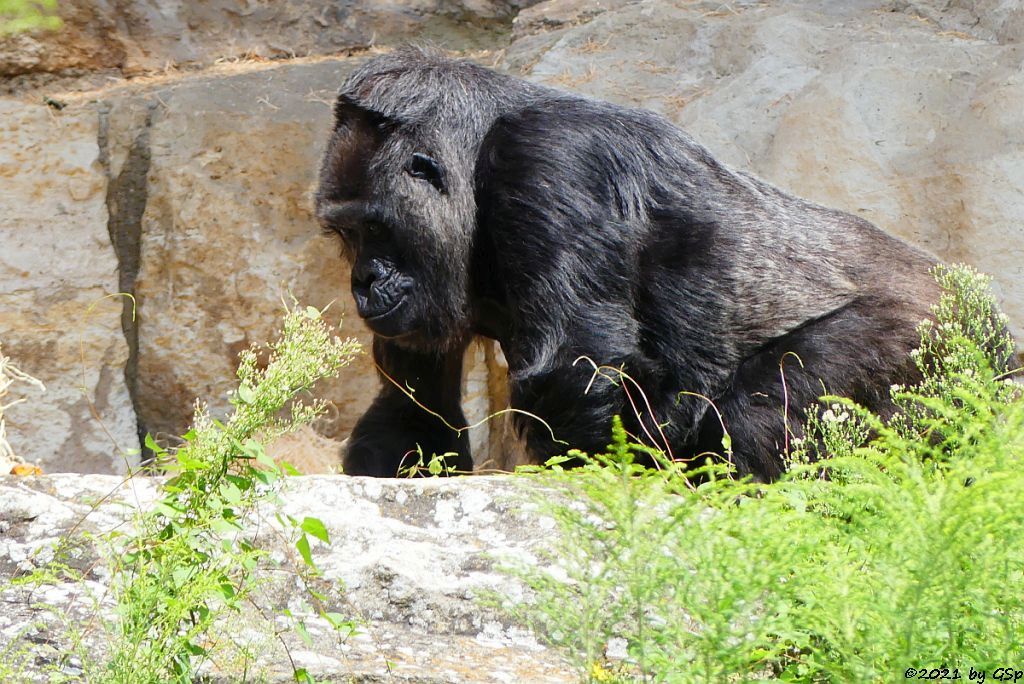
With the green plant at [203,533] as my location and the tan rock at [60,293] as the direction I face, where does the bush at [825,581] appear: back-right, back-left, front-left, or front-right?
back-right

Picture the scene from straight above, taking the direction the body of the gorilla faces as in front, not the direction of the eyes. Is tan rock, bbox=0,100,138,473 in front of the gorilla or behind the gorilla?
in front

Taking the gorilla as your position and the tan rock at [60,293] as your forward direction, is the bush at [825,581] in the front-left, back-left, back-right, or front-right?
back-left

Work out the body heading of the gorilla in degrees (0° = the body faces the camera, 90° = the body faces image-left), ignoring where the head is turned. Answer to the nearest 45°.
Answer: approximately 90°

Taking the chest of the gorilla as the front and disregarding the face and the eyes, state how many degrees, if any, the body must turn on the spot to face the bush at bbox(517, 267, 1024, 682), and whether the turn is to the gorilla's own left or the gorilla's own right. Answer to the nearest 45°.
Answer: approximately 90° to the gorilla's own left

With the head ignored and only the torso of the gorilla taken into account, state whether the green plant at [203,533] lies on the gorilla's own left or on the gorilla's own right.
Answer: on the gorilla's own left

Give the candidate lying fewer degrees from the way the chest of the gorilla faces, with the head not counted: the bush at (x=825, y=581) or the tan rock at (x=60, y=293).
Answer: the tan rock

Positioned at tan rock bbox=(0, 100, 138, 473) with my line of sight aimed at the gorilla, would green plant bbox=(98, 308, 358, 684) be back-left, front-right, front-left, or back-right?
front-right
